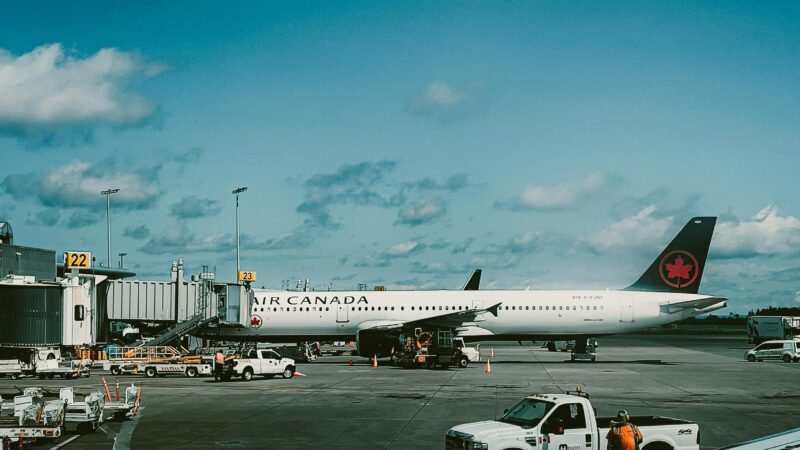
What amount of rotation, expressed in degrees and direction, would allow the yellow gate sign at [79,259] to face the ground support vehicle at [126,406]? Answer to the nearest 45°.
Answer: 0° — it already faces it

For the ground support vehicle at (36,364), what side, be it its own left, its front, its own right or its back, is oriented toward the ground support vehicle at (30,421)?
right

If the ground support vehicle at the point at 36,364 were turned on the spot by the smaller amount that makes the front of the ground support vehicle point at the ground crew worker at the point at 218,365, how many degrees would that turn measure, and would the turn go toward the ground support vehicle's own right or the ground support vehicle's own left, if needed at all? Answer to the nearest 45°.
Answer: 0° — it already faces them

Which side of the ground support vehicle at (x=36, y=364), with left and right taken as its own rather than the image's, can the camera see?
right

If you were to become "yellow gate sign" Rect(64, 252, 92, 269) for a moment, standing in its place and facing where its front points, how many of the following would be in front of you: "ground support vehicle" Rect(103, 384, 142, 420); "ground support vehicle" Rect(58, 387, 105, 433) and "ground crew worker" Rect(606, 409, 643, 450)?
3

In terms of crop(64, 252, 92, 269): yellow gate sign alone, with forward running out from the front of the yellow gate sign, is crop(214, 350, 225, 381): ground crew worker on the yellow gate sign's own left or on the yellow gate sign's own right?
on the yellow gate sign's own left

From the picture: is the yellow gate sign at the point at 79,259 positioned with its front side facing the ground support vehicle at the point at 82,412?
yes

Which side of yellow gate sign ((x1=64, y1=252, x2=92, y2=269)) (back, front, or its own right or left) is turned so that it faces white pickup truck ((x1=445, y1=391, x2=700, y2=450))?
front

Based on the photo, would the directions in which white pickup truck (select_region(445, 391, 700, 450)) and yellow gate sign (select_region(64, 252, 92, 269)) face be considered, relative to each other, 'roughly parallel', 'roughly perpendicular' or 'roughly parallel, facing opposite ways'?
roughly perpendicular

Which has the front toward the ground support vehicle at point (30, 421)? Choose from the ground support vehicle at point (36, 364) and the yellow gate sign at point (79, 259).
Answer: the yellow gate sign

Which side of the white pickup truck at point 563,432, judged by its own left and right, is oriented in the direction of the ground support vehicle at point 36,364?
right

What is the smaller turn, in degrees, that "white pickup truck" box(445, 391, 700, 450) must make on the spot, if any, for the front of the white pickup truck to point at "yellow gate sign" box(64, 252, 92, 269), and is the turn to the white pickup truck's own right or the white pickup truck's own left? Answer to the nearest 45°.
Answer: approximately 90° to the white pickup truck's own right
